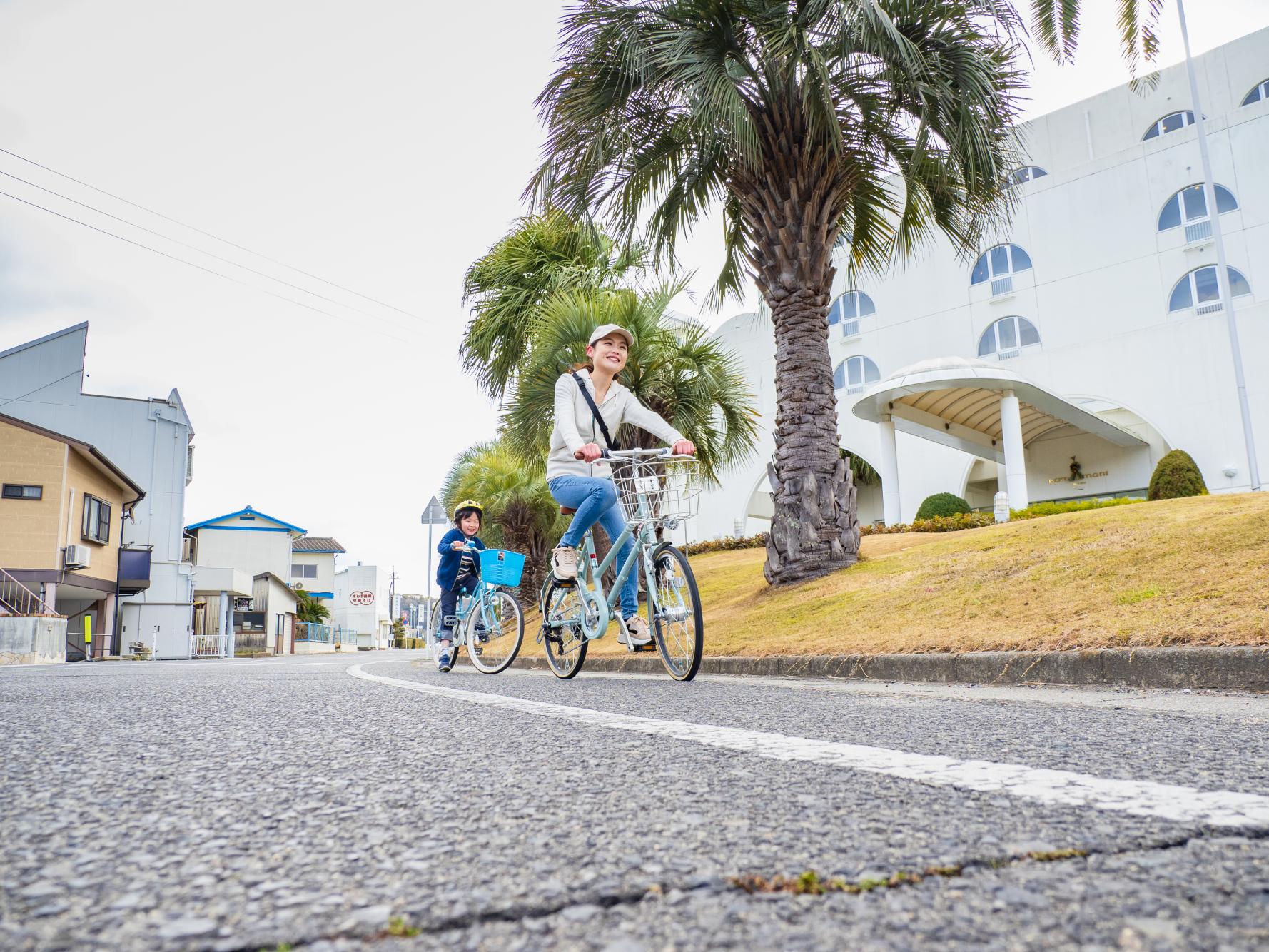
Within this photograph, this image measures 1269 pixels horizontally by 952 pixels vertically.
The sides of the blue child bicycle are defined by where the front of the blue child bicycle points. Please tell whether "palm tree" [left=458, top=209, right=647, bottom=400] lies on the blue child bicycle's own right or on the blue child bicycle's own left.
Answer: on the blue child bicycle's own left

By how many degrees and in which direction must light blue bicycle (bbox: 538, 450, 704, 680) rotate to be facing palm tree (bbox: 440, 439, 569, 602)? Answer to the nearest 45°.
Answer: approximately 135° to its left

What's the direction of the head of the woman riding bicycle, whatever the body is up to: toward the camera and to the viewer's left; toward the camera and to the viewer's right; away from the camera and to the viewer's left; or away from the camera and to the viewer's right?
toward the camera and to the viewer's right

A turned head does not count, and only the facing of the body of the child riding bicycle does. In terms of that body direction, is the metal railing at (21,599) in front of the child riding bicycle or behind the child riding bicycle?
behind

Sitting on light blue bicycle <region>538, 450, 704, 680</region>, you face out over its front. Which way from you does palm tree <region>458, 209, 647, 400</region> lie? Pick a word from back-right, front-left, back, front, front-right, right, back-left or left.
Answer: back-left

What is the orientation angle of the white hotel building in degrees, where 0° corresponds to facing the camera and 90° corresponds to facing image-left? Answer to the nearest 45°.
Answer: approximately 45°
